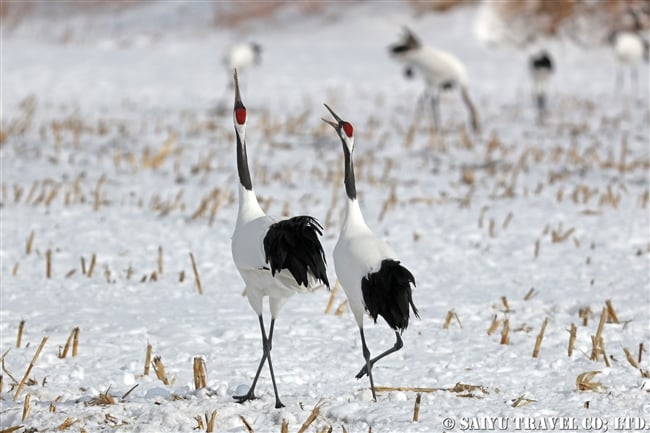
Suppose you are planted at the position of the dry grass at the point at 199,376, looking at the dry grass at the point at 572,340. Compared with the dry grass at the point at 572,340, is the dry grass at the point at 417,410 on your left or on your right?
right
